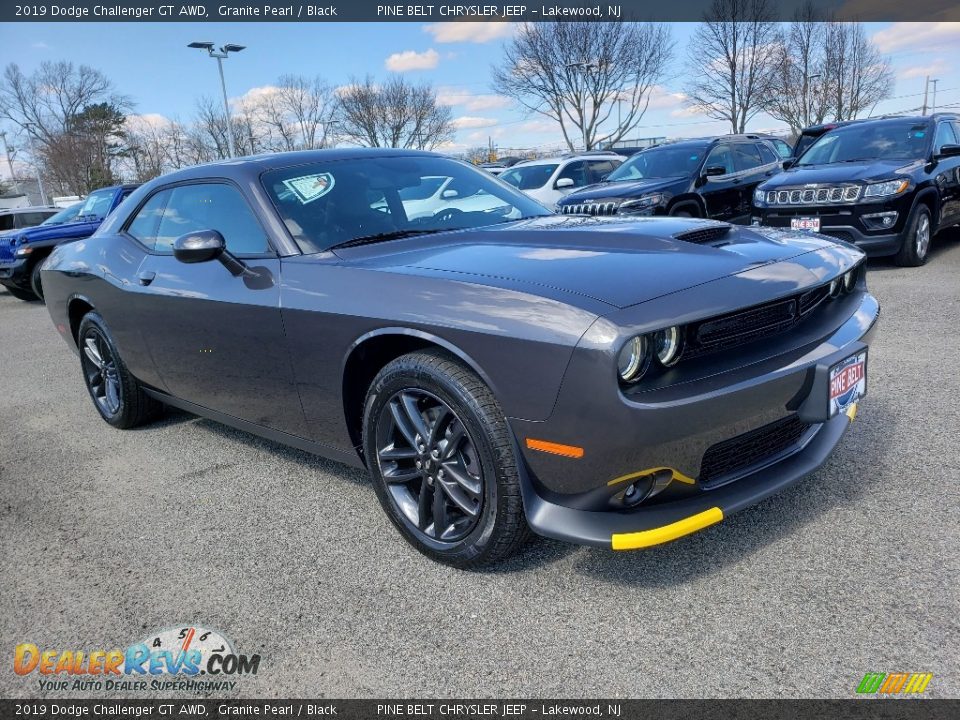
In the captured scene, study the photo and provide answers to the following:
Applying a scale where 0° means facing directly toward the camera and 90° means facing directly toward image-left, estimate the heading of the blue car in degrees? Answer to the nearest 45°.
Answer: approximately 45°

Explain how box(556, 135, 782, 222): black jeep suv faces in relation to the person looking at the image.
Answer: facing the viewer and to the left of the viewer

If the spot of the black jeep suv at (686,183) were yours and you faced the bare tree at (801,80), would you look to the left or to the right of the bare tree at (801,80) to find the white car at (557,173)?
left

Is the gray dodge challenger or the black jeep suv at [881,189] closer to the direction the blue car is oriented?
the gray dodge challenger

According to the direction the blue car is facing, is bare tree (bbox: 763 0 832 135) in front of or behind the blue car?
behind

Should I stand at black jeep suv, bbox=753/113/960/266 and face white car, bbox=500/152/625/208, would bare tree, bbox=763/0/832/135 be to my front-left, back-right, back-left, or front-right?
front-right

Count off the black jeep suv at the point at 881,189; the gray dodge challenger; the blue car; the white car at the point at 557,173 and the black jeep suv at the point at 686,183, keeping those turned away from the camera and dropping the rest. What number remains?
0

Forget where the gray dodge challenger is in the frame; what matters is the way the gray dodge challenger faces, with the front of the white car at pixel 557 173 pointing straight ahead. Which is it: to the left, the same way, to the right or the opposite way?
to the left

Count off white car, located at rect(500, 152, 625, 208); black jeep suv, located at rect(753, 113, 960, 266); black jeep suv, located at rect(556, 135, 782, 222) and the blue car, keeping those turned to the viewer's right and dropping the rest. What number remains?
0

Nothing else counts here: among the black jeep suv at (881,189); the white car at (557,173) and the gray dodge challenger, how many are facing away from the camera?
0

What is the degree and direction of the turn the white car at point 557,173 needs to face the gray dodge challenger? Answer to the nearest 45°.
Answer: approximately 45° to its left

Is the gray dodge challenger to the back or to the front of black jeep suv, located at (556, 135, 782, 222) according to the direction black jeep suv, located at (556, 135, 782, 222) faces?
to the front

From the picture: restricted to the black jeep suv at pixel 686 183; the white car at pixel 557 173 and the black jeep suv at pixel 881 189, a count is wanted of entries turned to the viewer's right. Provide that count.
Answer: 0

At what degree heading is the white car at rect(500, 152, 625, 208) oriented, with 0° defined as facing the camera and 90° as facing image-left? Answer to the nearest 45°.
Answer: approximately 45°

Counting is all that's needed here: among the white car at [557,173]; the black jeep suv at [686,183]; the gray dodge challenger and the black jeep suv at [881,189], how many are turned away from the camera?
0

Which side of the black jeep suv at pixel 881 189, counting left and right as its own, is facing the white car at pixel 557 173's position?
right
